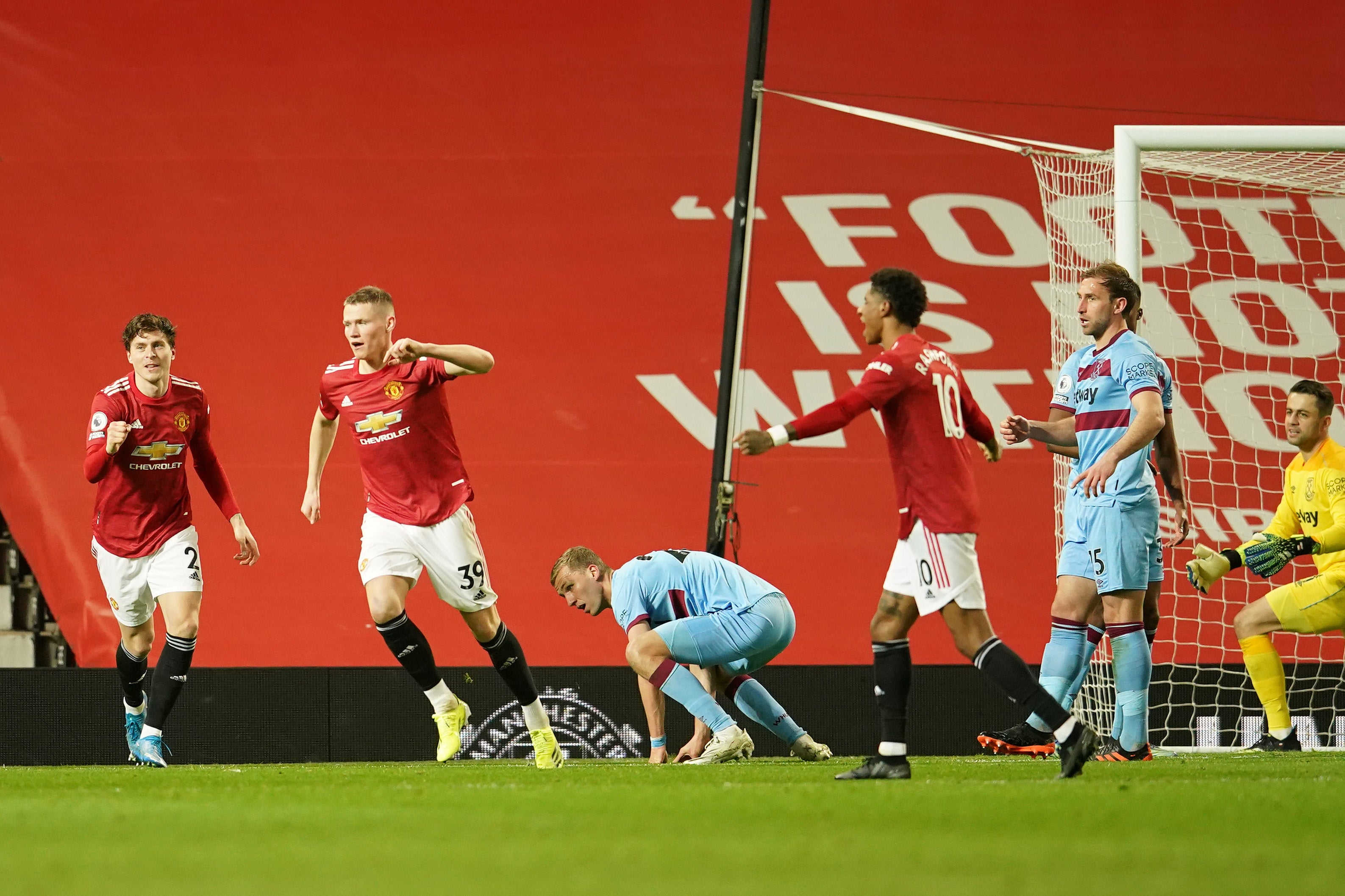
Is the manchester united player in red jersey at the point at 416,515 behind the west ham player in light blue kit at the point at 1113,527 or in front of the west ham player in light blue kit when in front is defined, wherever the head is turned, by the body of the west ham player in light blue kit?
in front

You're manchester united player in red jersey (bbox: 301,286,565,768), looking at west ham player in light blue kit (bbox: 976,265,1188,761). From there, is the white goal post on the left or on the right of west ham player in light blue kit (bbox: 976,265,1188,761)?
left

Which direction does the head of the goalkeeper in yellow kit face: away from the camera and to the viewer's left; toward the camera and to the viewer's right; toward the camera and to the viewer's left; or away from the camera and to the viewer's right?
toward the camera and to the viewer's left

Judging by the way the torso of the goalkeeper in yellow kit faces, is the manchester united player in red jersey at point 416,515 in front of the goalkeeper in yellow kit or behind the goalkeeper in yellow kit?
in front

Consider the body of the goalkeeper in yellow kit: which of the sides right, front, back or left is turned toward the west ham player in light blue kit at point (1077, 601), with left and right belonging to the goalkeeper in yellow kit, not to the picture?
front

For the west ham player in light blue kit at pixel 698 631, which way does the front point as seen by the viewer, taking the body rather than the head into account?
to the viewer's left

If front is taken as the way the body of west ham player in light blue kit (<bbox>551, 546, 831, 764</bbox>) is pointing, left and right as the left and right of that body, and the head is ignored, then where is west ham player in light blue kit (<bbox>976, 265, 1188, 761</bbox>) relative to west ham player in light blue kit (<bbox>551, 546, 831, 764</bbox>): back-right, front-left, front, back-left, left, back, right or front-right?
back

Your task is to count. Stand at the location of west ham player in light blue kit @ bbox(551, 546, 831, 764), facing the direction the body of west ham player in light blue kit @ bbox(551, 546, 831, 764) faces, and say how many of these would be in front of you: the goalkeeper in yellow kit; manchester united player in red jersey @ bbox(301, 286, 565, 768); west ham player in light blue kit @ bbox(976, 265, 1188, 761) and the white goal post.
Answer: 1

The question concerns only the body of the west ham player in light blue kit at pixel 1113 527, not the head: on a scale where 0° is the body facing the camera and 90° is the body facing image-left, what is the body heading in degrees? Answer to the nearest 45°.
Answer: approximately 45°

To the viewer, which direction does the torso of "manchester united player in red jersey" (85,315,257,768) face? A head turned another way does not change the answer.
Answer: toward the camera
